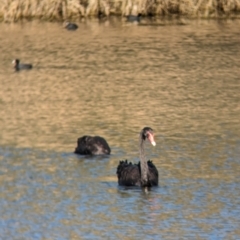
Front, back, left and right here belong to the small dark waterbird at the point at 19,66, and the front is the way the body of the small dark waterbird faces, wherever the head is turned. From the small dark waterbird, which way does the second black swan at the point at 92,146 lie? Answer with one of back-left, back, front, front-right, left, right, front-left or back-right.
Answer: left

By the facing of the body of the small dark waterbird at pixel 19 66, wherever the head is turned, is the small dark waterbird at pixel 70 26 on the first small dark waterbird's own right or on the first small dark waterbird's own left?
on the first small dark waterbird's own right

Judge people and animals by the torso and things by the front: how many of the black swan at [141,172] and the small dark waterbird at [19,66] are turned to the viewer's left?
1

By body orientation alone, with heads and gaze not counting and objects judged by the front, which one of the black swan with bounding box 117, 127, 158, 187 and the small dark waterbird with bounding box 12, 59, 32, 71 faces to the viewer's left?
the small dark waterbird

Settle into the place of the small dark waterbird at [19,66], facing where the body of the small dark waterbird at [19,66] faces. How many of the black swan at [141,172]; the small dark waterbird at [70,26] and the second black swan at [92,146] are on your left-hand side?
2

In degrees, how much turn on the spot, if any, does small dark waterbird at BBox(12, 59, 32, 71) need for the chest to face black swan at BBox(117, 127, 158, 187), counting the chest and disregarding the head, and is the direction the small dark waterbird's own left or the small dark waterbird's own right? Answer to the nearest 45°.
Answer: approximately 90° to the small dark waterbird's own left

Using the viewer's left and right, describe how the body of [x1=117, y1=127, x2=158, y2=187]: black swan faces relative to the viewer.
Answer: facing the viewer and to the right of the viewer

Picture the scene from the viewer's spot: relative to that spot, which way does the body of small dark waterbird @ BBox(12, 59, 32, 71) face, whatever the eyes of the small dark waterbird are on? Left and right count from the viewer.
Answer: facing to the left of the viewer

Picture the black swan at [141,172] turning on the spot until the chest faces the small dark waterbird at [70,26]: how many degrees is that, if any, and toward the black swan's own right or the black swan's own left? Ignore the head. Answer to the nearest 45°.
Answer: approximately 135° to the black swan's own left
